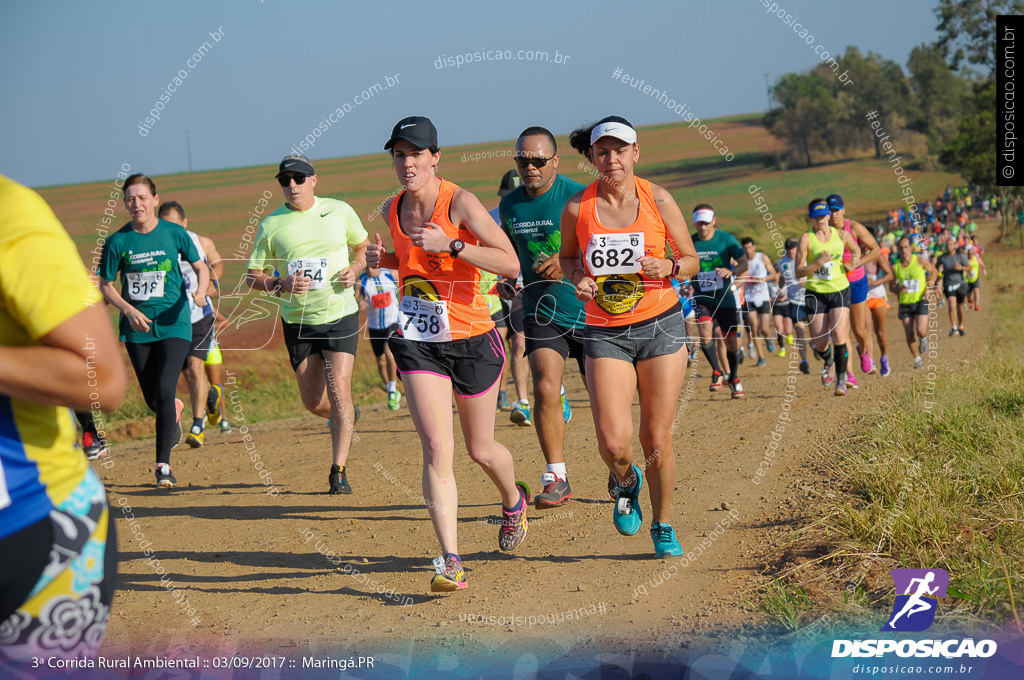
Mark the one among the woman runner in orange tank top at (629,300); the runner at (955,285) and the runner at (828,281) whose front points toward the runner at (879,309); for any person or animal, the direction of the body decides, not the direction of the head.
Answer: the runner at (955,285)

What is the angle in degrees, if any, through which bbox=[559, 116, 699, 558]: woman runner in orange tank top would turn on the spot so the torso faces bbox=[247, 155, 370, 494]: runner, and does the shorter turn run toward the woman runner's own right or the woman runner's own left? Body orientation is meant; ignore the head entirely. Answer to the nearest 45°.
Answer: approximately 135° to the woman runner's own right

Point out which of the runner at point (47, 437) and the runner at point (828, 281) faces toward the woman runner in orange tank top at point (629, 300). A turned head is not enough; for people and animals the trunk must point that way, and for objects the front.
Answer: the runner at point (828, 281)

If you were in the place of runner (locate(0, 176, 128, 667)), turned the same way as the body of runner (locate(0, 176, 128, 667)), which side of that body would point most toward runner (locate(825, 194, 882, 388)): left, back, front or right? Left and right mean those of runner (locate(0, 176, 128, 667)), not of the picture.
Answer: back

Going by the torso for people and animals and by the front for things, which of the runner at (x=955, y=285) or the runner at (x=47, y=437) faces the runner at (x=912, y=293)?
the runner at (x=955, y=285)

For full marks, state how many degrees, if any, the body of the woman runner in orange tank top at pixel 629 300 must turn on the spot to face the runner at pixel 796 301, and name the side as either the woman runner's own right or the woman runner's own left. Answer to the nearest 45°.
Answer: approximately 180°

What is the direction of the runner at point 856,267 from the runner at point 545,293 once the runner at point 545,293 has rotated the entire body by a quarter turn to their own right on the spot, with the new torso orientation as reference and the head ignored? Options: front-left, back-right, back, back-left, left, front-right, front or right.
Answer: back-right
